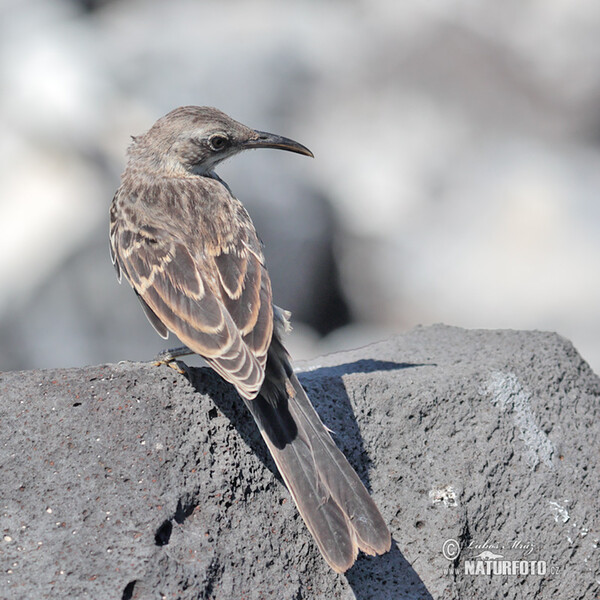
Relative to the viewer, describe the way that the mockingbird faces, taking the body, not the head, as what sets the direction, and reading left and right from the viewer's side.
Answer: facing away from the viewer and to the left of the viewer
